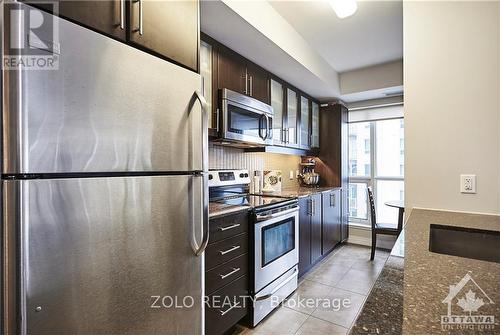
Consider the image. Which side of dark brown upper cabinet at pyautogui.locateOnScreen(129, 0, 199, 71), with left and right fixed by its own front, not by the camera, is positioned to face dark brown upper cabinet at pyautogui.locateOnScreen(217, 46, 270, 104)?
left

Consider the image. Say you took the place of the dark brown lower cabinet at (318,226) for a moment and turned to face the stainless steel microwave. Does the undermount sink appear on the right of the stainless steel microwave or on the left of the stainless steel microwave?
left

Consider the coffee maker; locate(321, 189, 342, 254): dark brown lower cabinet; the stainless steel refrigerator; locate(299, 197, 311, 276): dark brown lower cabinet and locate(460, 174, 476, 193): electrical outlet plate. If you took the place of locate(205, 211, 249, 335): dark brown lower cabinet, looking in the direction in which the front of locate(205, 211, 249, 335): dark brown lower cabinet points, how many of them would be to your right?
1

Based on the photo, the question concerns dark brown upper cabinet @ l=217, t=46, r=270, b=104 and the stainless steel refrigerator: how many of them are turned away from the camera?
0

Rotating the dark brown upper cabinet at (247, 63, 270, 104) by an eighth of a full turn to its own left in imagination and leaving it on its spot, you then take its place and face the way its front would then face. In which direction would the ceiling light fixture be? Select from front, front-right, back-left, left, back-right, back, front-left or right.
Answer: front-right

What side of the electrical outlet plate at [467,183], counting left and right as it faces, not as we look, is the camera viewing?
front

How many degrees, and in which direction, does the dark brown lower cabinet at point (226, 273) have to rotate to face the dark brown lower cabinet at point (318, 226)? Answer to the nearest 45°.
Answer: approximately 90° to its left

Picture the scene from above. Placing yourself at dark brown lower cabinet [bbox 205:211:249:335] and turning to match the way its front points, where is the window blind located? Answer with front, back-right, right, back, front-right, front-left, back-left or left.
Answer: left

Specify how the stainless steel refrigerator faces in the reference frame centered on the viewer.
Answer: facing the viewer and to the right of the viewer

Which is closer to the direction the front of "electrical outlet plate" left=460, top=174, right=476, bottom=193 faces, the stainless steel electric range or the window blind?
the stainless steel electric range

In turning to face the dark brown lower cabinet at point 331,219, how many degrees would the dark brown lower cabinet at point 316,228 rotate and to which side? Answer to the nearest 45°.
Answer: approximately 135° to its left

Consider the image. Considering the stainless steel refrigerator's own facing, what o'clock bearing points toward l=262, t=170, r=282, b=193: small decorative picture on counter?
The small decorative picture on counter is roughly at 9 o'clock from the stainless steel refrigerator.

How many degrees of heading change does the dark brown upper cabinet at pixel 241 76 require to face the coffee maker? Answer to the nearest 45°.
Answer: approximately 90° to its left

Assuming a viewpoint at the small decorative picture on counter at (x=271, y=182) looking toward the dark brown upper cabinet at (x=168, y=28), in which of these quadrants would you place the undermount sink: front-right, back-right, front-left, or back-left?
front-left

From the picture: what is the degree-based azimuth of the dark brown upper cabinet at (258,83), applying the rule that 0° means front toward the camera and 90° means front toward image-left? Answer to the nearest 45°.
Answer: approximately 315°
